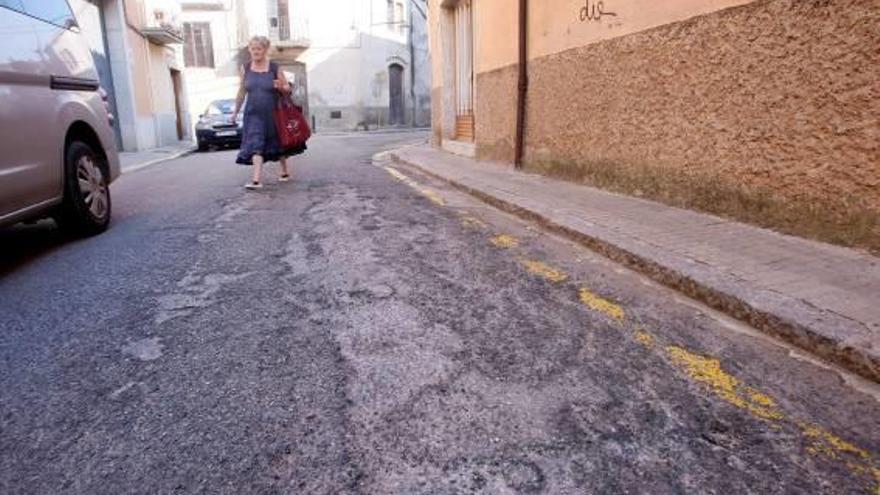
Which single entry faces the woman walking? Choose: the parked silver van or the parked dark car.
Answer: the parked dark car

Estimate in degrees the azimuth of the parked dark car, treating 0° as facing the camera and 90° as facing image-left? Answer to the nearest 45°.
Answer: approximately 0°

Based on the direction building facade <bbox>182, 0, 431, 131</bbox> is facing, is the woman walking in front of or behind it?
in front

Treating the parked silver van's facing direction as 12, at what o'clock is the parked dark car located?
The parked dark car is roughly at 5 o'clock from the parked silver van.

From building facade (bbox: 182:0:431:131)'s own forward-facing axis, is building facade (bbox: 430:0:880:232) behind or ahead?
ahead

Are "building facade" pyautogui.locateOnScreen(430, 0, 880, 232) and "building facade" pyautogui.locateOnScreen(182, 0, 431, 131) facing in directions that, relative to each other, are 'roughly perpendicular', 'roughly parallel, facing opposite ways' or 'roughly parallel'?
roughly perpendicular

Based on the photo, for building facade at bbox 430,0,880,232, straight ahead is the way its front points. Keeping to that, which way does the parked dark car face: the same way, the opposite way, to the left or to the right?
to the left

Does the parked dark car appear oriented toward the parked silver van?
yes

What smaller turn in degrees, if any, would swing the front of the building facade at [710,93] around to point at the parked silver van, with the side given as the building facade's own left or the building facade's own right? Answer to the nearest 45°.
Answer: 0° — it already faces it

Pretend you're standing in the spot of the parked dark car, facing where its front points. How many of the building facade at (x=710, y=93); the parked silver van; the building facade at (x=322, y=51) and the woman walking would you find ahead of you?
3

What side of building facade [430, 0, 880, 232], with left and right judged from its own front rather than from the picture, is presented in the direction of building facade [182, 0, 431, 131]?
right

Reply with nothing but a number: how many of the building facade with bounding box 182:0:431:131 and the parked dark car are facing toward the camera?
2

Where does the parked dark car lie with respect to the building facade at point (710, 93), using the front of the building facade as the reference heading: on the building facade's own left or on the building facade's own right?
on the building facade's own right
